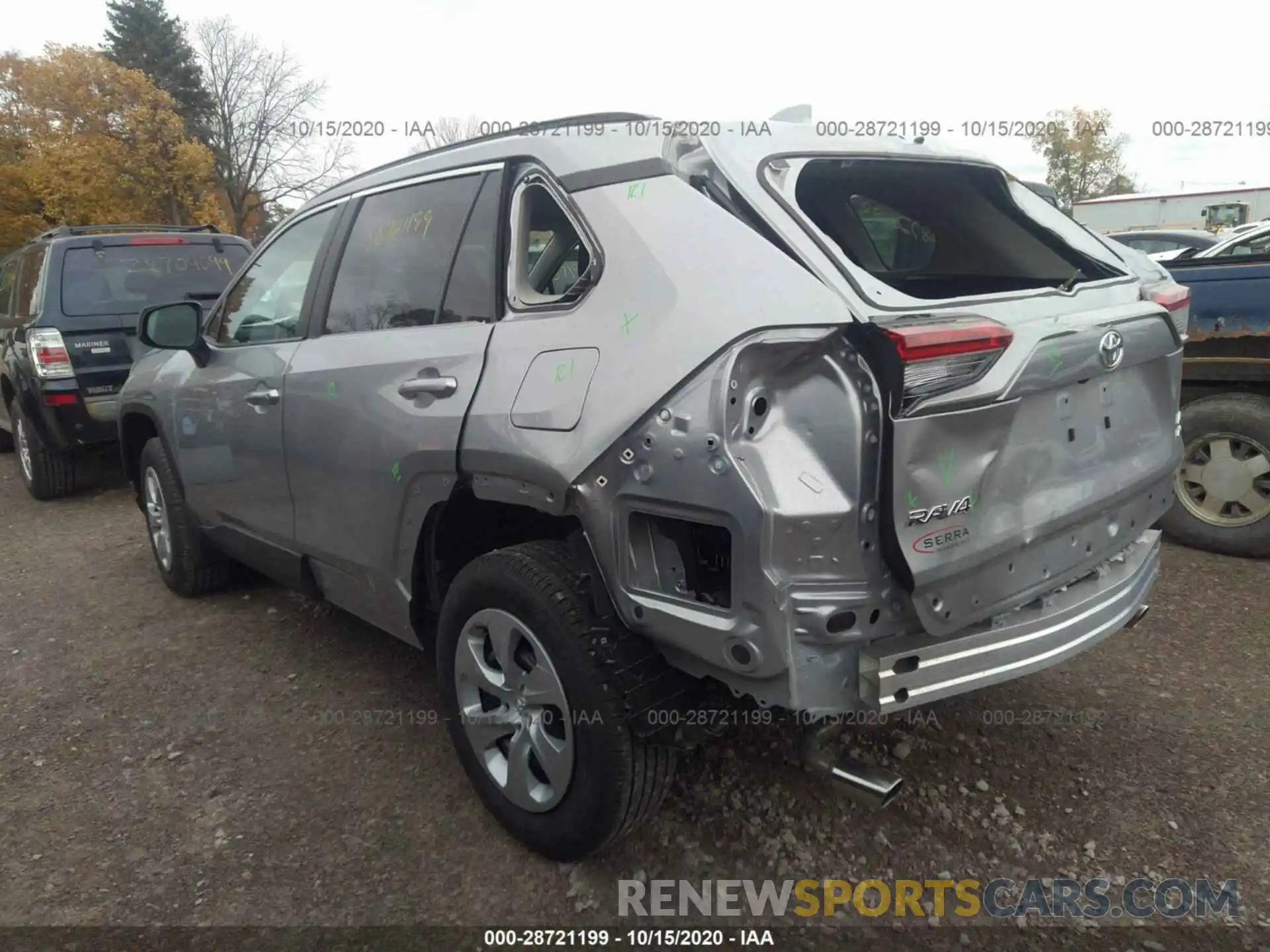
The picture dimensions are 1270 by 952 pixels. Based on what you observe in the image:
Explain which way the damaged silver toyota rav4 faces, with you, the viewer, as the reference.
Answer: facing away from the viewer and to the left of the viewer

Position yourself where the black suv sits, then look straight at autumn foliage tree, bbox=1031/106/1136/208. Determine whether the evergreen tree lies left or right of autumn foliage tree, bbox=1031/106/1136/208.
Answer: left

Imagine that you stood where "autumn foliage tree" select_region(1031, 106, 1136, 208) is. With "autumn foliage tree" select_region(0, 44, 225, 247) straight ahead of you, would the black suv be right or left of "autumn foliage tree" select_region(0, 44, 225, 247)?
left

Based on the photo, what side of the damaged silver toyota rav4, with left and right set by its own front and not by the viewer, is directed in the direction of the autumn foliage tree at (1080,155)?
right

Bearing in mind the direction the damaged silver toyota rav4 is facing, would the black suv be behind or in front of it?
in front

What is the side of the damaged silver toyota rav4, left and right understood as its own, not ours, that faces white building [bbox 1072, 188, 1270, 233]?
right

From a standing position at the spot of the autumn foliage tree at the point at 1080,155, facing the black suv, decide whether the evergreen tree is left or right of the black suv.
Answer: right

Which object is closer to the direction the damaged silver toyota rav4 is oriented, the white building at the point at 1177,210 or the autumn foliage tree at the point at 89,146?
the autumn foliage tree

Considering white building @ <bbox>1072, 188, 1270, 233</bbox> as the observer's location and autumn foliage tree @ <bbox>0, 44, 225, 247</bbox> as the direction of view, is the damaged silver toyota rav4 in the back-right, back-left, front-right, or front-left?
front-left

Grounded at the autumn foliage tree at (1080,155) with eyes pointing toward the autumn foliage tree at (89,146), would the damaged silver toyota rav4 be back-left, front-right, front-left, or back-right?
front-left

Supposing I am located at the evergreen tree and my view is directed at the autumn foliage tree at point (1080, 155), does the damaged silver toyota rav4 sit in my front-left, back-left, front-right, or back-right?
front-right

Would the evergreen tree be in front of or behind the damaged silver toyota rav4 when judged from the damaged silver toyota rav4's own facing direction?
in front
